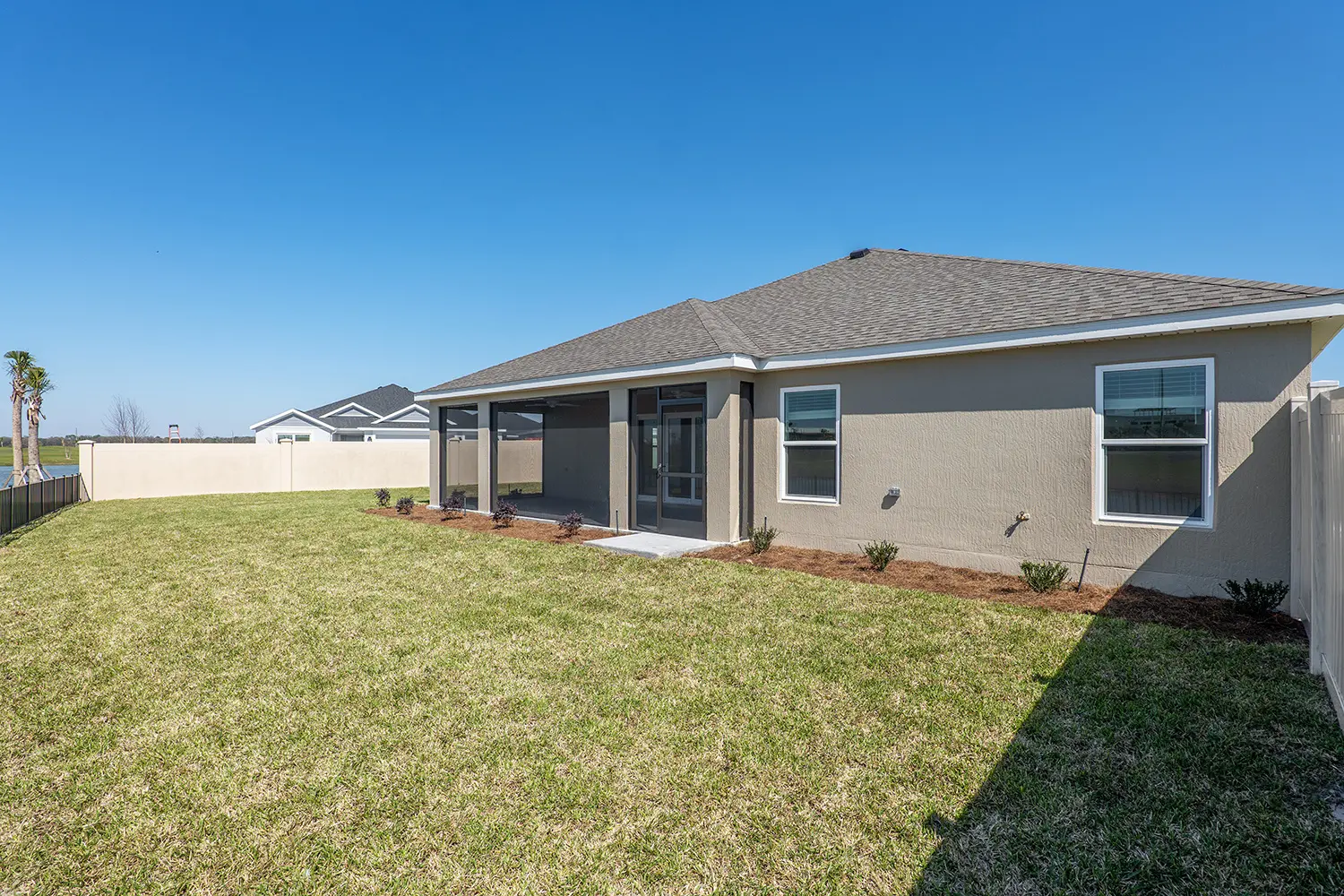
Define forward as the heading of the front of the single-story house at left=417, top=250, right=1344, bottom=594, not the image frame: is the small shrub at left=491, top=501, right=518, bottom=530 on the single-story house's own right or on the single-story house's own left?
on the single-story house's own left

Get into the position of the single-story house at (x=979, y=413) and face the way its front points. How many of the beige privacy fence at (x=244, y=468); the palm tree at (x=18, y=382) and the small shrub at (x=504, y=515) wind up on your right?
0

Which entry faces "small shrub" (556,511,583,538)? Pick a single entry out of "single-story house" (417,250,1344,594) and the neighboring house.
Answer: the neighboring house

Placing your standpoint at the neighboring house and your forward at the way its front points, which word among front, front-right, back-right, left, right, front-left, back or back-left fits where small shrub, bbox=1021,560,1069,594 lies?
front

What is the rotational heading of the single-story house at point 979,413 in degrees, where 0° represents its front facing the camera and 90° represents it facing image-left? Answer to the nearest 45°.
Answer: approximately 225°

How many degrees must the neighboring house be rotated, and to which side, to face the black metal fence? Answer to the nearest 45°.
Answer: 0° — it already faces it

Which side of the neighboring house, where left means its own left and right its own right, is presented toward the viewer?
front

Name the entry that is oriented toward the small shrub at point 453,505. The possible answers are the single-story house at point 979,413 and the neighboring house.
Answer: the neighboring house

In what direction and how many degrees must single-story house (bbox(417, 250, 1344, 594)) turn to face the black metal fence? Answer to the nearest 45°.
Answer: approximately 135° to its left

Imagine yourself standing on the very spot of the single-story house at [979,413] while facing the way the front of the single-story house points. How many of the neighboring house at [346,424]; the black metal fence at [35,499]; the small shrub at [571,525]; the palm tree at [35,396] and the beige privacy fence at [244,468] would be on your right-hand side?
0

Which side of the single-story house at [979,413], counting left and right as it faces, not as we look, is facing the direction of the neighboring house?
left
